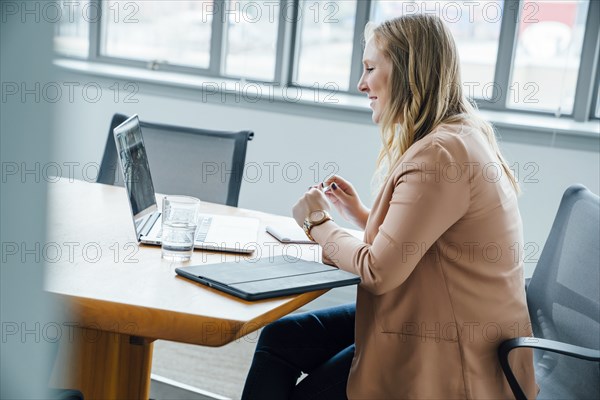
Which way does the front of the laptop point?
to the viewer's right

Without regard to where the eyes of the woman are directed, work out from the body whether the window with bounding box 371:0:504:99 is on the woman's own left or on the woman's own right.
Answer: on the woman's own right

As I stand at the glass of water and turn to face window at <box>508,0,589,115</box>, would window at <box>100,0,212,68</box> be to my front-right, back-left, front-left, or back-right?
front-left

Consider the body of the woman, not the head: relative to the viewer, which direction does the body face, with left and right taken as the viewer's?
facing to the left of the viewer

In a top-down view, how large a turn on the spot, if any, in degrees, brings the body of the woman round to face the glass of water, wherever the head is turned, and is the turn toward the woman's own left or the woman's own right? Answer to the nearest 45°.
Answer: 0° — they already face it

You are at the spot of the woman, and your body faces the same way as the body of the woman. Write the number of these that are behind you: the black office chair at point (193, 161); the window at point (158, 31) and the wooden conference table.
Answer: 0

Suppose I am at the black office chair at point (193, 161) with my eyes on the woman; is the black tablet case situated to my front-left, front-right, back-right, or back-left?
front-right

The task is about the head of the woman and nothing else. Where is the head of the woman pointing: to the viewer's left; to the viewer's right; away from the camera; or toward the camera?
to the viewer's left

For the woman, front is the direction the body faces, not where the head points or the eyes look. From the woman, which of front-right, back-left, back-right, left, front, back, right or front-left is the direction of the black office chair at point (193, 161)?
front-right

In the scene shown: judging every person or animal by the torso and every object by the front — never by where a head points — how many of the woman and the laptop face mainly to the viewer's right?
1

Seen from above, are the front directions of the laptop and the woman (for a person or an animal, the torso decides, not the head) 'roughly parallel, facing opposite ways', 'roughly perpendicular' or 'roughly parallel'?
roughly parallel, facing opposite ways

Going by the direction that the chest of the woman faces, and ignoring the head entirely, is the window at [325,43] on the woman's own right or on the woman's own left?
on the woman's own right

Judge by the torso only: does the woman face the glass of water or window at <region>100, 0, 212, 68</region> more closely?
the glass of water

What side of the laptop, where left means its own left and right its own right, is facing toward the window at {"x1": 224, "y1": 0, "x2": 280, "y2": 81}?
left
